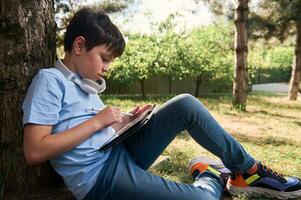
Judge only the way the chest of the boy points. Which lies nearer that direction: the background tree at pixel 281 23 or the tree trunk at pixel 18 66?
the background tree

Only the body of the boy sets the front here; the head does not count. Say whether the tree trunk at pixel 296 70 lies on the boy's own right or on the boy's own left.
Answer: on the boy's own left

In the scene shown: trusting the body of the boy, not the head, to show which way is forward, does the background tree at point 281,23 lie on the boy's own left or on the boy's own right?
on the boy's own left

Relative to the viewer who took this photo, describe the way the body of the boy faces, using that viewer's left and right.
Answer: facing to the right of the viewer
